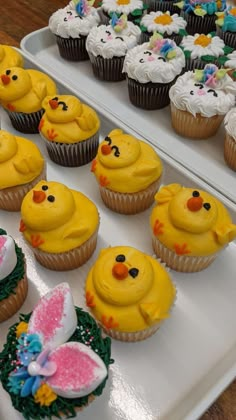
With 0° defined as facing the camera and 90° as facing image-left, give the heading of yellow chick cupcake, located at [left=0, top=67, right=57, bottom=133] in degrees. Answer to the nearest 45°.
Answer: approximately 45°

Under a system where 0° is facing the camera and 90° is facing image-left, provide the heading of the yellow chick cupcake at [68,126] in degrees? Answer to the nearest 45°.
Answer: approximately 45°

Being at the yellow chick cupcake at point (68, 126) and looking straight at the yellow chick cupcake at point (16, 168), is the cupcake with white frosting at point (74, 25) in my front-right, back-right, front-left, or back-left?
back-right
